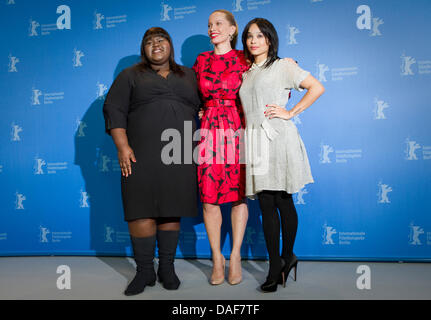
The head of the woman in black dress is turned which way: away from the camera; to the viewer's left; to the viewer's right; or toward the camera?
toward the camera

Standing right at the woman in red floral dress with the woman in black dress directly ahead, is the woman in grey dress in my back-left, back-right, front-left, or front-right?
back-left

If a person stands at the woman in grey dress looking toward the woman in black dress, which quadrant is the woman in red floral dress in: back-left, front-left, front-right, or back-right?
front-right

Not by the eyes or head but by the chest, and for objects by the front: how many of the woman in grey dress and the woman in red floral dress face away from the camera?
0

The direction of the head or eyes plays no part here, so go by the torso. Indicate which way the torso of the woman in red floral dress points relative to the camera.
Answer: toward the camera

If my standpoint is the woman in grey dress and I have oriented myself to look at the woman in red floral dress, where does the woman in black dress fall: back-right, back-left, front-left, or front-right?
front-left

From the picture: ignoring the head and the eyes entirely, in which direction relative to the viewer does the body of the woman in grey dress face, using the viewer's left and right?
facing the viewer and to the left of the viewer

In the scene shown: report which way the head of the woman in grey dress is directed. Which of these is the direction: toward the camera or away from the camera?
toward the camera
